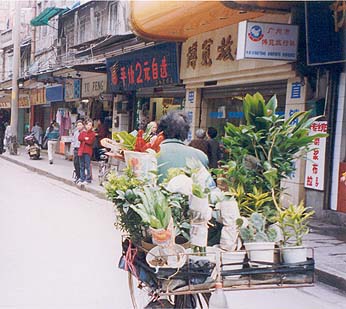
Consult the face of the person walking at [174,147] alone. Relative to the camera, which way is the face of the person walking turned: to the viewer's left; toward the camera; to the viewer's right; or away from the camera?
away from the camera

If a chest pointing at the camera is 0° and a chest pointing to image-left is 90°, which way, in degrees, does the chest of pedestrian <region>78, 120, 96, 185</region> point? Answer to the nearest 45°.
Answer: approximately 0°

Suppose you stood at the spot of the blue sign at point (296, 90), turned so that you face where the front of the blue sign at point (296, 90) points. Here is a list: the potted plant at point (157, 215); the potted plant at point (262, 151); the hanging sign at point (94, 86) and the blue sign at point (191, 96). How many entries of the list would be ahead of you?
2

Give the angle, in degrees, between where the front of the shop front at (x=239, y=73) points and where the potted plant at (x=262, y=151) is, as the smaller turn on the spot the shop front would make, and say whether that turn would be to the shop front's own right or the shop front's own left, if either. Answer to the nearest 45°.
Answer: approximately 45° to the shop front's own left

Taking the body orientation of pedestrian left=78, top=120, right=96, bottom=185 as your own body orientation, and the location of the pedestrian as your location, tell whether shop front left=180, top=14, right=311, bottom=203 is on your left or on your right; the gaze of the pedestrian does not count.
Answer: on your left
